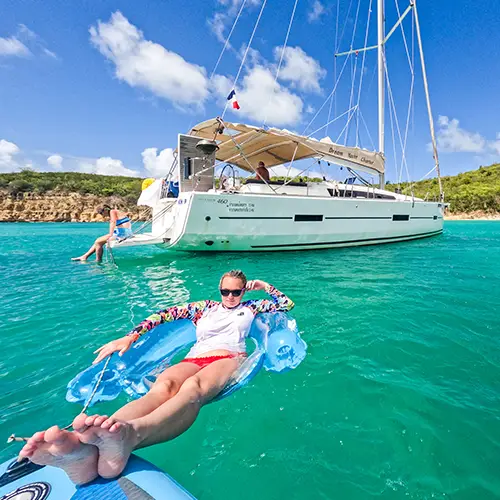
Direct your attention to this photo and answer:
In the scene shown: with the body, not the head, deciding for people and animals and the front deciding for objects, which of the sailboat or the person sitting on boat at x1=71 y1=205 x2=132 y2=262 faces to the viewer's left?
the person sitting on boat

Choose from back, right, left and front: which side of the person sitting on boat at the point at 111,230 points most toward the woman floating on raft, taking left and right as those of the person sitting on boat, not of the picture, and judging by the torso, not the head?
left

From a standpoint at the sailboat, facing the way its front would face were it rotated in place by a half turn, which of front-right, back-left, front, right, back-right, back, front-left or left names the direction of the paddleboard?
front-left

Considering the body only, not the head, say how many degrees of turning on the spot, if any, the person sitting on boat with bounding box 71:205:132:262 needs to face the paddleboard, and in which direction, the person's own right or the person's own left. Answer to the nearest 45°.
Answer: approximately 90° to the person's own left

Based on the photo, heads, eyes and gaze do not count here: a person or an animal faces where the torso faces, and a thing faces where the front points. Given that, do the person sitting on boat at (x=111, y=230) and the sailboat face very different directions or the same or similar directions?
very different directions

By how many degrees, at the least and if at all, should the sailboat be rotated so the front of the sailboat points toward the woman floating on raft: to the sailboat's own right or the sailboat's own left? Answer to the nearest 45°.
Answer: approximately 135° to the sailboat's own right

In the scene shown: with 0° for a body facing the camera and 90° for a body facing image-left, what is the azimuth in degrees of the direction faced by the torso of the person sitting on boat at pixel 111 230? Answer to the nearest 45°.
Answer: approximately 90°

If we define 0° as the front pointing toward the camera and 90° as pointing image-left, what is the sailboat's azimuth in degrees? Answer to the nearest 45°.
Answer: approximately 225°
